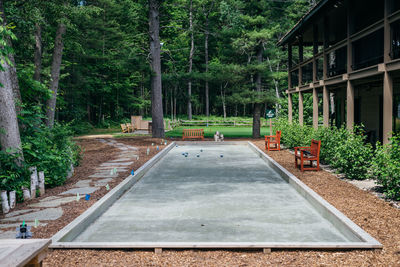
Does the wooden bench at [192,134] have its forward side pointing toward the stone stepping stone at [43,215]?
yes

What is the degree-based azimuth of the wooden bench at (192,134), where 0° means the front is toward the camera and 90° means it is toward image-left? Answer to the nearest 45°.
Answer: approximately 0°

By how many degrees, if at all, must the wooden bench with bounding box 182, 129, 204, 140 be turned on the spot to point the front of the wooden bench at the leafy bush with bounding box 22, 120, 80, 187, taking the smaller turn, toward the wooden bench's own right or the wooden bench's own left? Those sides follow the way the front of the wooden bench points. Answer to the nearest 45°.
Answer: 0° — it already faces it

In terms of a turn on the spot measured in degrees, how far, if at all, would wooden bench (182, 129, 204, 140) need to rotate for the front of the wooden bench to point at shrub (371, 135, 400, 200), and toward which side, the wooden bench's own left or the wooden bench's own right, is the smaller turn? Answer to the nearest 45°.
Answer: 0° — it already faces it

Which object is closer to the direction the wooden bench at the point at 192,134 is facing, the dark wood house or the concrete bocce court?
the concrete bocce court
